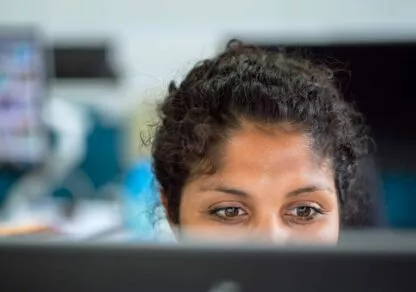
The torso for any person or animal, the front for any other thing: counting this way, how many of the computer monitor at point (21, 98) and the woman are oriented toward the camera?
2

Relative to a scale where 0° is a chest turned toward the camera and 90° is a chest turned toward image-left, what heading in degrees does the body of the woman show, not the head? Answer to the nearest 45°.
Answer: approximately 0°

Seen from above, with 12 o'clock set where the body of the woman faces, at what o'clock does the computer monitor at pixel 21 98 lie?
The computer monitor is roughly at 5 o'clock from the woman.

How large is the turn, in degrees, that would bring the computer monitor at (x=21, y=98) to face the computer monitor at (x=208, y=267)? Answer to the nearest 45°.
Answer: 0° — it already faces it
